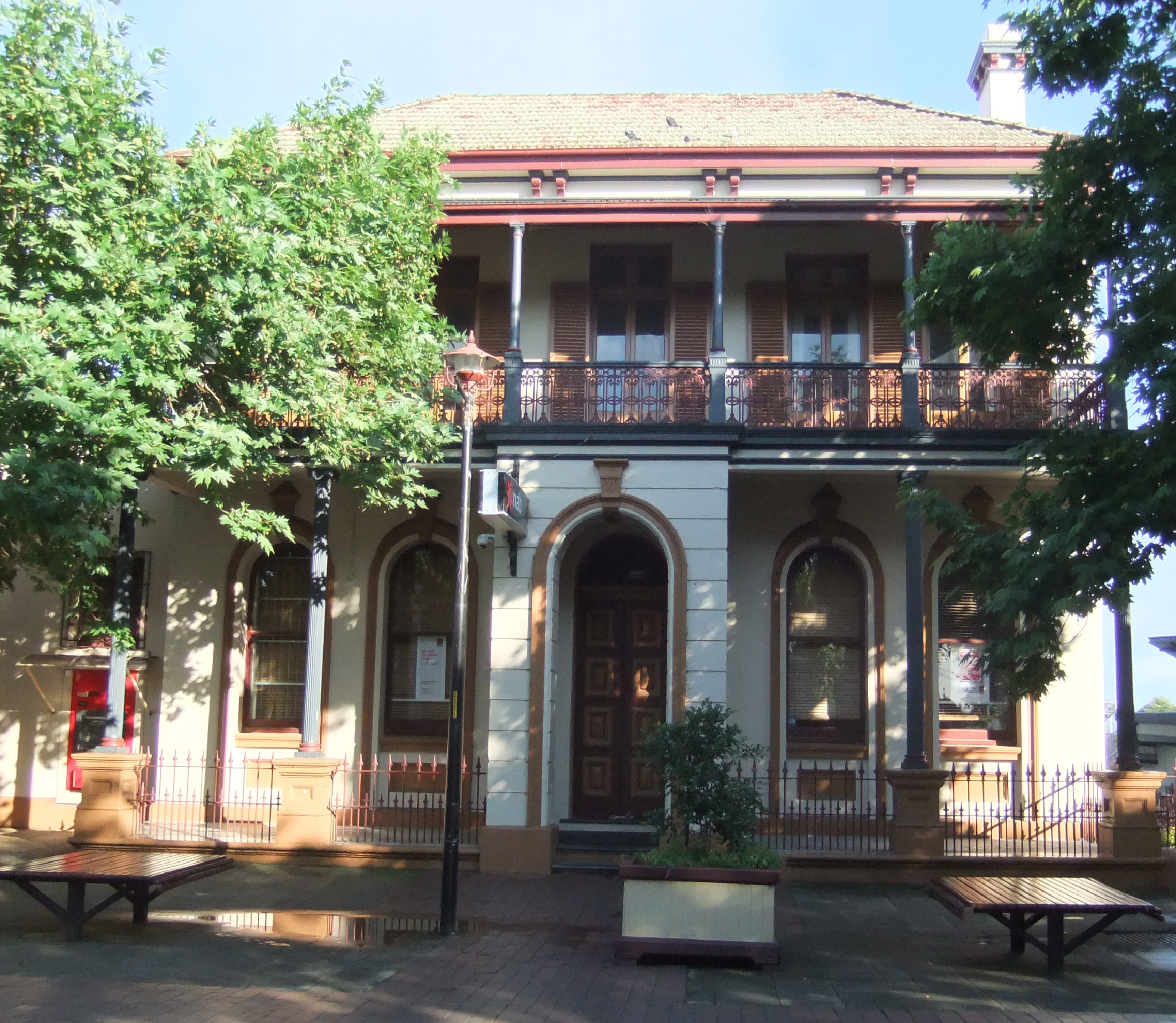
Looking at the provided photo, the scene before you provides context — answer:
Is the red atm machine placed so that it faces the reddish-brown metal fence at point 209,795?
no

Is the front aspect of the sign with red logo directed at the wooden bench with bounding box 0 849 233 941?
no

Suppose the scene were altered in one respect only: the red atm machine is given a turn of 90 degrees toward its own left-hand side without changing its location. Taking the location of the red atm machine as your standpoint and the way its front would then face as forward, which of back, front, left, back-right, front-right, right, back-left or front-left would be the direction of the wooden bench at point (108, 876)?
right

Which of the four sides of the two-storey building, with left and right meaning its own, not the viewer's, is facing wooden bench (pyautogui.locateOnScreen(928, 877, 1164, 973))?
front

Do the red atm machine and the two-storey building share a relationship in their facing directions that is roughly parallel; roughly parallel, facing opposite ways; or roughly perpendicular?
roughly parallel

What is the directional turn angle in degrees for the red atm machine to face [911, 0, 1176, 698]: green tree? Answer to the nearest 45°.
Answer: approximately 45° to its left

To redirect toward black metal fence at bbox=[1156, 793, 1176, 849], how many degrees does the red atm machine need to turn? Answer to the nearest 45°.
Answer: approximately 45° to its left

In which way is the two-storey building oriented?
toward the camera

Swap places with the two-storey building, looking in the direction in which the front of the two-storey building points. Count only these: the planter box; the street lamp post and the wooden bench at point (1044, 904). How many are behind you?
0

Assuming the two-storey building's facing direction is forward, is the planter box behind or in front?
in front

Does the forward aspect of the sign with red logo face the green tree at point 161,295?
no

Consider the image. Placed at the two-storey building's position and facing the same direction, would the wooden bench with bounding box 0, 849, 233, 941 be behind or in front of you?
in front

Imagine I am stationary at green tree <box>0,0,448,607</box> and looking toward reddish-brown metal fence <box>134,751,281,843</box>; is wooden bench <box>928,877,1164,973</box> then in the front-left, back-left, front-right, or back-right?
back-right

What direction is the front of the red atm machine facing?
toward the camera

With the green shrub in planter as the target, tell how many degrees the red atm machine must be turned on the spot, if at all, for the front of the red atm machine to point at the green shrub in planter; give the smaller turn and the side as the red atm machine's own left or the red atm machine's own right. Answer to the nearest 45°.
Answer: approximately 45° to the red atm machine's own left
